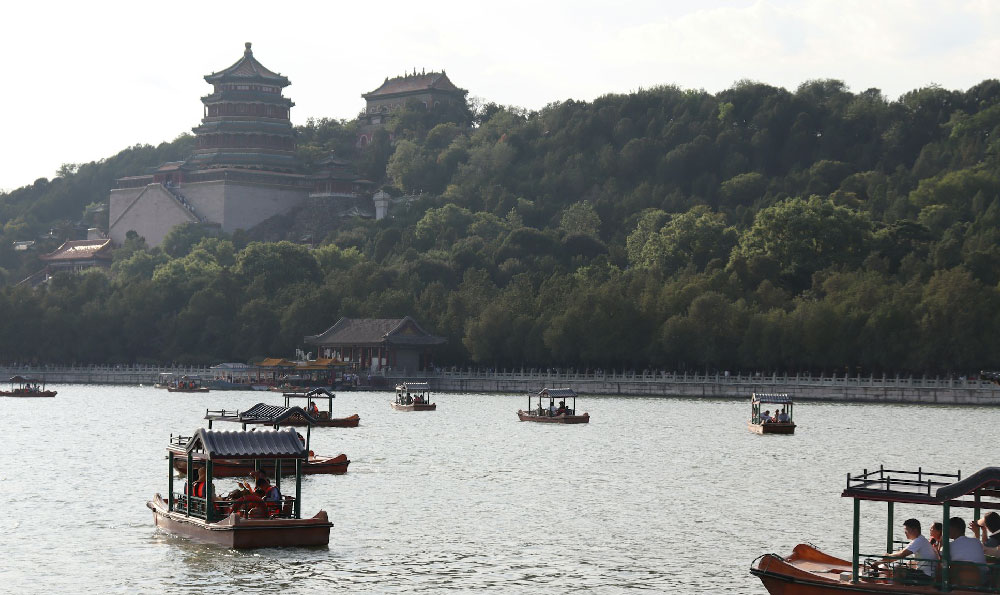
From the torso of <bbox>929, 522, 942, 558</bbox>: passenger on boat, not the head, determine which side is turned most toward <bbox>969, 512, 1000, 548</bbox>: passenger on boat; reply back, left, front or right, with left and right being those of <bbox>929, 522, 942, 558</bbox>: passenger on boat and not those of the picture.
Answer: back

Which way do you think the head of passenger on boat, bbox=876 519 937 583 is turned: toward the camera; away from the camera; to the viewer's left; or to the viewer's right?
to the viewer's left

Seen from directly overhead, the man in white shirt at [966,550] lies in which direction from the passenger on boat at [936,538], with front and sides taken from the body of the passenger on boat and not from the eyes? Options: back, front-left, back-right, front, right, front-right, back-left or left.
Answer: back-left

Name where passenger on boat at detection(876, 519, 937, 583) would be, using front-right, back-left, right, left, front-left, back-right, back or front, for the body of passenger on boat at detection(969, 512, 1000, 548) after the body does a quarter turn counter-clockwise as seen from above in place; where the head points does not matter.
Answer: front-right

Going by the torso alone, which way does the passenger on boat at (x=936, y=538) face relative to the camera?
to the viewer's left

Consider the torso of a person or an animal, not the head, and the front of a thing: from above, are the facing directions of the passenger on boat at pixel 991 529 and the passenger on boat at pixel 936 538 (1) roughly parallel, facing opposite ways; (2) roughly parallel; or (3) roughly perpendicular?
roughly parallel

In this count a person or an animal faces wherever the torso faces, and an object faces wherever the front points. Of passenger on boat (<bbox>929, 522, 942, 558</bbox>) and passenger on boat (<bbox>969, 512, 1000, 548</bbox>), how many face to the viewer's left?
2

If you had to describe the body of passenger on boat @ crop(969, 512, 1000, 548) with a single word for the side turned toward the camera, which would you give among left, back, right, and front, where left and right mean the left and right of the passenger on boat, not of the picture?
left

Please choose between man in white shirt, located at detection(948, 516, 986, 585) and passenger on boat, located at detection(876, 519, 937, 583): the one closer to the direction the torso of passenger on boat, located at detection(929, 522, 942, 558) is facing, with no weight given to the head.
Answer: the passenger on boat

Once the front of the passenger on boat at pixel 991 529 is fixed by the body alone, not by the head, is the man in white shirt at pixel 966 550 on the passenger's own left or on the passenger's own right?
on the passenger's own left

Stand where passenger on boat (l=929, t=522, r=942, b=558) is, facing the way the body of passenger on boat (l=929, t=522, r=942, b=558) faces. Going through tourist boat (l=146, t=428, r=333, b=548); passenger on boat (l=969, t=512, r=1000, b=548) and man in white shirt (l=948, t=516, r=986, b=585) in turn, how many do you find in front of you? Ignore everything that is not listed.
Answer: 1

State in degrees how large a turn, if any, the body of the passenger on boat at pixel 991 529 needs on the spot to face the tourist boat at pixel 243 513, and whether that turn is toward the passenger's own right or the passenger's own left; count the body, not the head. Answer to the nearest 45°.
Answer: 0° — they already face it

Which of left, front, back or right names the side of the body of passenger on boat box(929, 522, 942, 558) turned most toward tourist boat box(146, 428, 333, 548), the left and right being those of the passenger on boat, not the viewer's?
front
